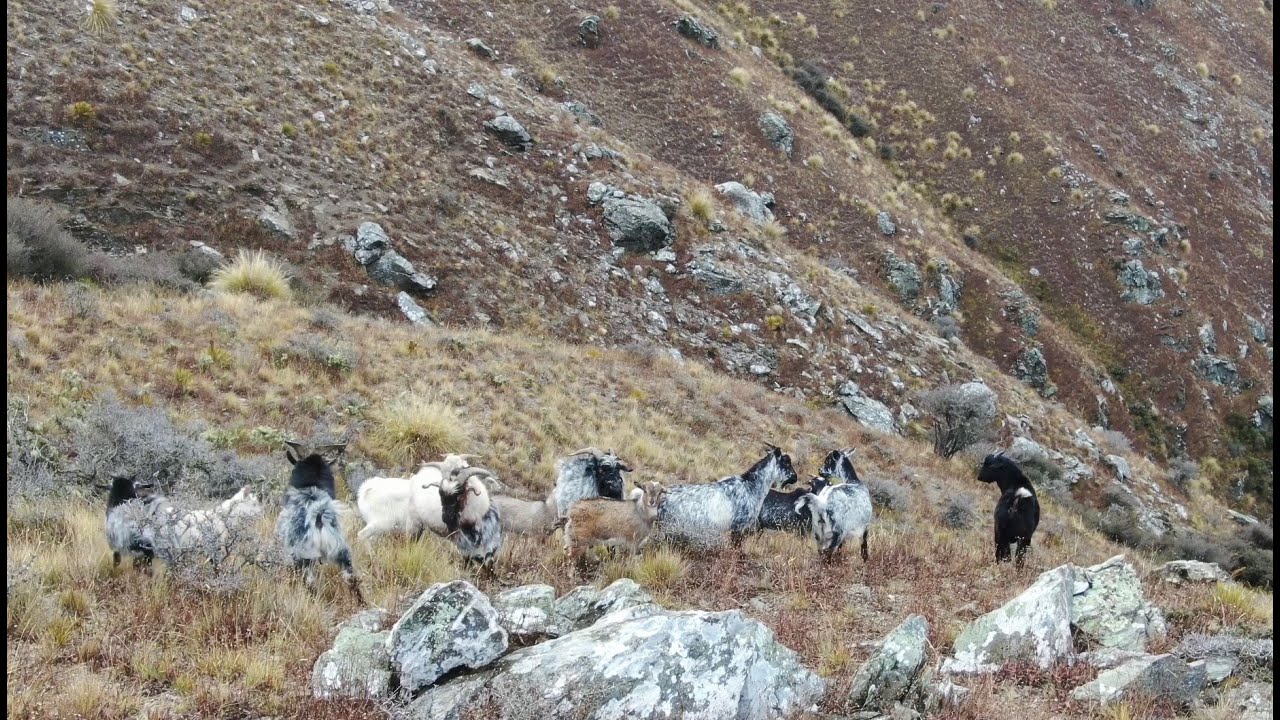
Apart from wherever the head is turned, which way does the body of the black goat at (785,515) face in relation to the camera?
to the viewer's right

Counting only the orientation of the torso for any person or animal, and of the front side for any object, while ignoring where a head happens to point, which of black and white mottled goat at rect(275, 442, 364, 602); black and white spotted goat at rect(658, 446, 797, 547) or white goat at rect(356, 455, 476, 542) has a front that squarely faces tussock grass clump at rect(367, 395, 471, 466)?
black and white mottled goat at rect(275, 442, 364, 602)

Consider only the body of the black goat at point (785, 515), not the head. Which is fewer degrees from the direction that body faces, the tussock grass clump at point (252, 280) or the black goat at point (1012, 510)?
the black goat

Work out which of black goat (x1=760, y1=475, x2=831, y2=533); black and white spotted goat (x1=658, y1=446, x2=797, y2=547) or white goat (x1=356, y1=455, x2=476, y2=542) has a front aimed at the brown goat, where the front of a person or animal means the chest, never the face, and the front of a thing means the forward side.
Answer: the white goat

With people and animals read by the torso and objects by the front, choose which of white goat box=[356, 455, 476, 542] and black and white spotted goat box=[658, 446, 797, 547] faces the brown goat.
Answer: the white goat

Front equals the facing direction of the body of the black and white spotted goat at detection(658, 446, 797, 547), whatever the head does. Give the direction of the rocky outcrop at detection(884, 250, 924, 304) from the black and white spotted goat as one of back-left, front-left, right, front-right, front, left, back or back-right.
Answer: left

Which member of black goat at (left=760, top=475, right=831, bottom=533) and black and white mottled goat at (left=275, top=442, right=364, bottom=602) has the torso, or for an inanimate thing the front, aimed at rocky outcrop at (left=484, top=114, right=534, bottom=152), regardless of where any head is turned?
the black and white mottled goat

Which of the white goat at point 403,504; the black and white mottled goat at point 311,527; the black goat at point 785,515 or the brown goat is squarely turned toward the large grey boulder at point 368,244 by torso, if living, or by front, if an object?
the black and white mottled goat

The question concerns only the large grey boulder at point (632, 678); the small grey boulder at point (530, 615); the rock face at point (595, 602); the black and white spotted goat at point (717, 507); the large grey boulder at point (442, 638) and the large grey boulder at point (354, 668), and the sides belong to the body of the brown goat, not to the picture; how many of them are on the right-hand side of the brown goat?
5

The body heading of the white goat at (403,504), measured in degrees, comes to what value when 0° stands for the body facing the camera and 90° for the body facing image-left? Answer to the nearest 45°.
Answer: approximately 270°

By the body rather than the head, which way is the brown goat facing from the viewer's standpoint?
to the viewer's right
